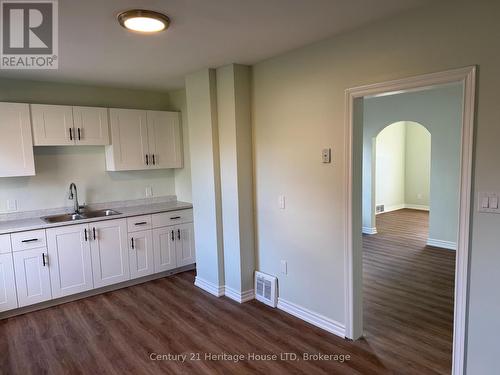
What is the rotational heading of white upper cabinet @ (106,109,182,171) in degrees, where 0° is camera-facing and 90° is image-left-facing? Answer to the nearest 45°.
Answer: approximately 0°

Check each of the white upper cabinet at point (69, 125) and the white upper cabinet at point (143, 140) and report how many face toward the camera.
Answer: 2

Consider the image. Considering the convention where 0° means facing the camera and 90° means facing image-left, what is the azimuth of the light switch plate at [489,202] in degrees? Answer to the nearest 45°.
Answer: approximately 0°

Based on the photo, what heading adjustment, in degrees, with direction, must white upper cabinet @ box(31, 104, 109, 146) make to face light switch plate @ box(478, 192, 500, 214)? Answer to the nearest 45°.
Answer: approximately 45° to its left

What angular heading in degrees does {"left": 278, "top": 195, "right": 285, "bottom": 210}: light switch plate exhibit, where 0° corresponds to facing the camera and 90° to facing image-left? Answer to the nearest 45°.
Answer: approximately 45°

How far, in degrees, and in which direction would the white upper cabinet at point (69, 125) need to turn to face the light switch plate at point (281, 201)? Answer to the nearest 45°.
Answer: approximately 45° to its left

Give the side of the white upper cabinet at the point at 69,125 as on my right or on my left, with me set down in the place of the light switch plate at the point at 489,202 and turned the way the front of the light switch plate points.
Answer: on my right

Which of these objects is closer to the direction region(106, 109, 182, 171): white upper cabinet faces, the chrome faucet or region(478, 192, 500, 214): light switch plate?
the light switch plate

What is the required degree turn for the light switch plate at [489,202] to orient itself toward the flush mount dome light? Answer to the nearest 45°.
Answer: approximately 45° to its right

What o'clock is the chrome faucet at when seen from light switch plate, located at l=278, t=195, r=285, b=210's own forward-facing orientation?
The chrome faucet is roughly at 2 o'clock from the light switch plate.
